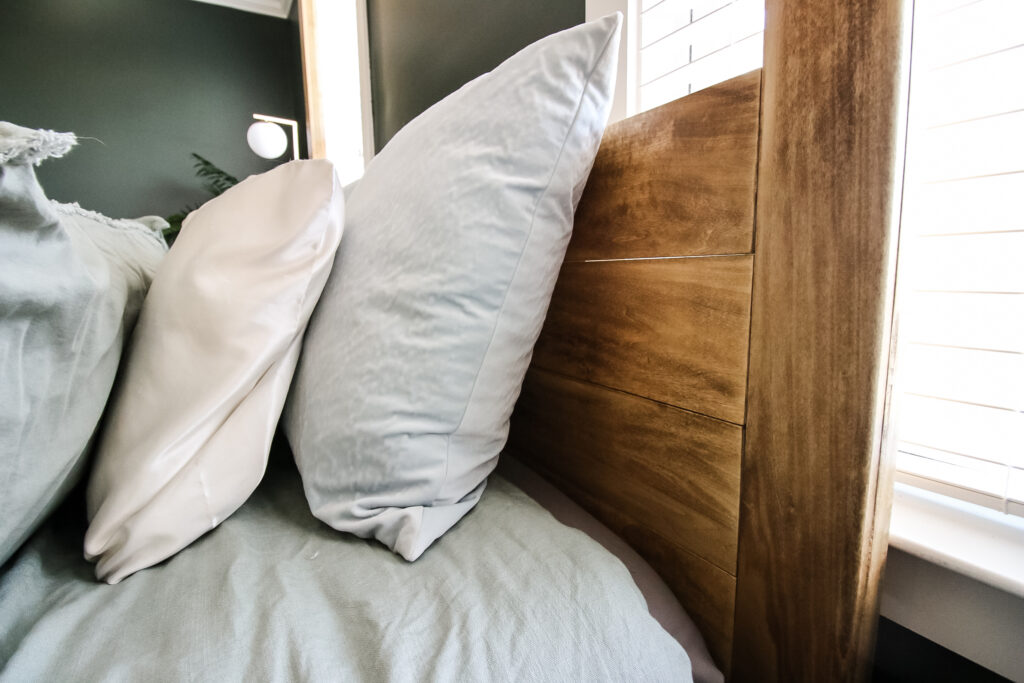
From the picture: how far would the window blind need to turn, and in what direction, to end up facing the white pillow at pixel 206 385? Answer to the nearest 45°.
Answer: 0° — it already faces it

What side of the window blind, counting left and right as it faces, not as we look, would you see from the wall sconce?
right

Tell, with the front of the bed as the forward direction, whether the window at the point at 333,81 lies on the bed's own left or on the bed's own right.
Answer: on the bed's own right

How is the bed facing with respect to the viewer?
to the viewer's left

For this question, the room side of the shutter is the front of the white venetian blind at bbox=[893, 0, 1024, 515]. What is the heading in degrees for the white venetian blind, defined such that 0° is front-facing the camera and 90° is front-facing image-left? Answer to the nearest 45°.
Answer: approximately 45°

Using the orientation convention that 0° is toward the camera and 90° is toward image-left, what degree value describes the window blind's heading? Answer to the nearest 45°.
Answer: approximately 45°
